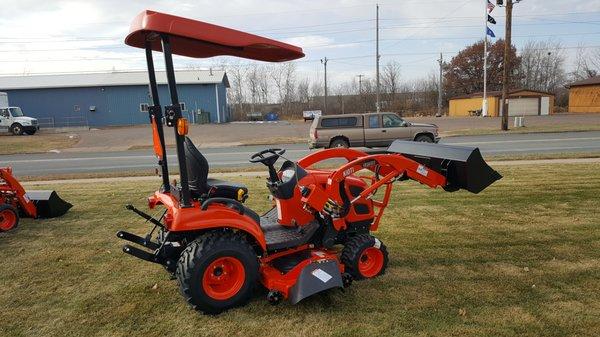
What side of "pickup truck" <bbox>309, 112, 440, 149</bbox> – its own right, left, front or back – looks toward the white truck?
back

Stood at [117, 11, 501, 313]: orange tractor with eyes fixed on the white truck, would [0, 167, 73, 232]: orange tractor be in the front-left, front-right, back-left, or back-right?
front-left

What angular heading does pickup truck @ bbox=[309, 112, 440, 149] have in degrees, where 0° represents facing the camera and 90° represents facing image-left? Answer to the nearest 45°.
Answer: approximately 270°

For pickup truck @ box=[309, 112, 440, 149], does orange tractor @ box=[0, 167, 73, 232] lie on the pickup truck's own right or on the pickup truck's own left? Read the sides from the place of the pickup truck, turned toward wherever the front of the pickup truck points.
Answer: on the pickup truck's own right

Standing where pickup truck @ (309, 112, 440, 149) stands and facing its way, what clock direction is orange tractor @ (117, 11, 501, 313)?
The orange tractor is roughly at 3 o'clock from the pickup truck.

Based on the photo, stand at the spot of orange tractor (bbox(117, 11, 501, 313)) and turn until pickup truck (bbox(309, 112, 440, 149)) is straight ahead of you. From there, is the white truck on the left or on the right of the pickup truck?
left

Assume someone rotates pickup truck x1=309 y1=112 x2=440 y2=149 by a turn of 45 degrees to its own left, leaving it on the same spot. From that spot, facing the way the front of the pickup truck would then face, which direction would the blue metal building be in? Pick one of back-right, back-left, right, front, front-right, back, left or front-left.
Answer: left
